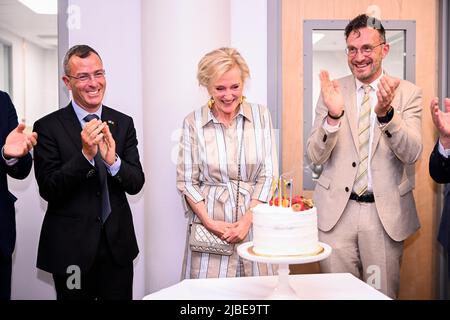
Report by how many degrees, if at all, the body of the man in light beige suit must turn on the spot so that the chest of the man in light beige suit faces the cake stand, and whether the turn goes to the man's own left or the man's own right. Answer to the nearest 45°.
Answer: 0° — they already face it

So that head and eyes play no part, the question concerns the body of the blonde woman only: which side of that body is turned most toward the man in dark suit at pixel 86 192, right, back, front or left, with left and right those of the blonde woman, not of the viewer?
right

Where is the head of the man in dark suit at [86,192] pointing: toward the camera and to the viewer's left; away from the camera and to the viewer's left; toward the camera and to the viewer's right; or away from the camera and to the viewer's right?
toward the camera and to the viewer's right

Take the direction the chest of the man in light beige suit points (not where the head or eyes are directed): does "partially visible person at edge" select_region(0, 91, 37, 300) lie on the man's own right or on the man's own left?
on the man's own right

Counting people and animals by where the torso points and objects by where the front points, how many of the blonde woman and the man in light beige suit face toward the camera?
2

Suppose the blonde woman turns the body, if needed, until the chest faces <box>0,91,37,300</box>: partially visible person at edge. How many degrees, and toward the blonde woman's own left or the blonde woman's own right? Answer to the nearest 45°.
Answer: approximately 90° to the blonde woman's own right

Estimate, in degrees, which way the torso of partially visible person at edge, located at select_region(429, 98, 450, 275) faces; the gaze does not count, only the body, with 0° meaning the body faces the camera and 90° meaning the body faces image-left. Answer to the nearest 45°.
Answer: approximately 45°

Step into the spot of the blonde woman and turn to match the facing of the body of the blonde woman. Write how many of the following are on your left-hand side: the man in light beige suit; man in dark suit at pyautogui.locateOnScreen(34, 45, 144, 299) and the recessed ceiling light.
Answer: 1
